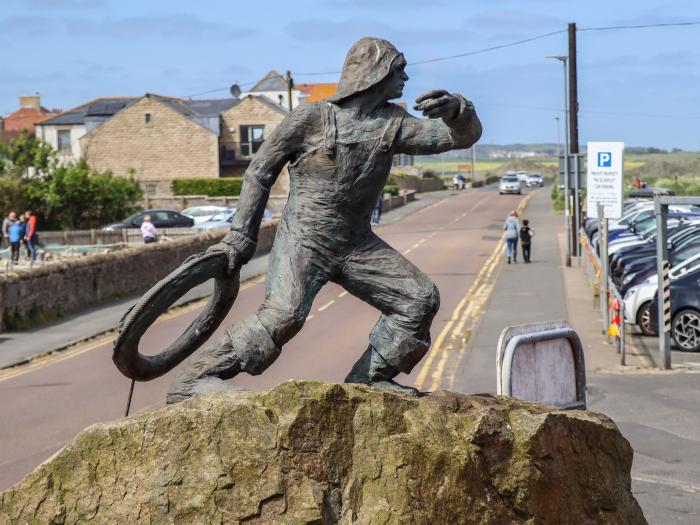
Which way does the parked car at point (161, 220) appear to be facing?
to the viewer's left

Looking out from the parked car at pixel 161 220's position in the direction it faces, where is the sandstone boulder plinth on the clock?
The sandstone boulder plinth is roughly at 9 o'clock from the parked car.

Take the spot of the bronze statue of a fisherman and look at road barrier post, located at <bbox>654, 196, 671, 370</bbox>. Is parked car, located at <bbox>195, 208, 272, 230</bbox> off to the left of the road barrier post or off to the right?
left

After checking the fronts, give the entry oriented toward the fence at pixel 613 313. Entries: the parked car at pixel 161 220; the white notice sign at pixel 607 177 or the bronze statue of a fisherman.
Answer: the white notice sign

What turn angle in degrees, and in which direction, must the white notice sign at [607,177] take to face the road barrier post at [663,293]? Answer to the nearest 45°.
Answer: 0° — it already faces it

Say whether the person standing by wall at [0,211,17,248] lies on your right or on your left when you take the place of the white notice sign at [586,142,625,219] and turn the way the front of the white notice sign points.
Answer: on your right

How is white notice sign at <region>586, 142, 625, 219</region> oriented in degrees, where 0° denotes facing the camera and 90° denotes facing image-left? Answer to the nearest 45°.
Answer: approximately 0°

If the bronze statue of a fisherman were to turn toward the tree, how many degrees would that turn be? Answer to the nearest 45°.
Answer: approximately 135° to its left

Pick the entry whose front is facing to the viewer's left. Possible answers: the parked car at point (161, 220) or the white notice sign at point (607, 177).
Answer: the parked car

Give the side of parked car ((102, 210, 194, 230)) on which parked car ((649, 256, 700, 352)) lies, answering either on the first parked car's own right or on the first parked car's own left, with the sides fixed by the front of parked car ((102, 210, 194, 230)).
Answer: on the first parked car's own left

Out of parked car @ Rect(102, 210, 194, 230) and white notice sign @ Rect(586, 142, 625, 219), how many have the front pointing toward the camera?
1
